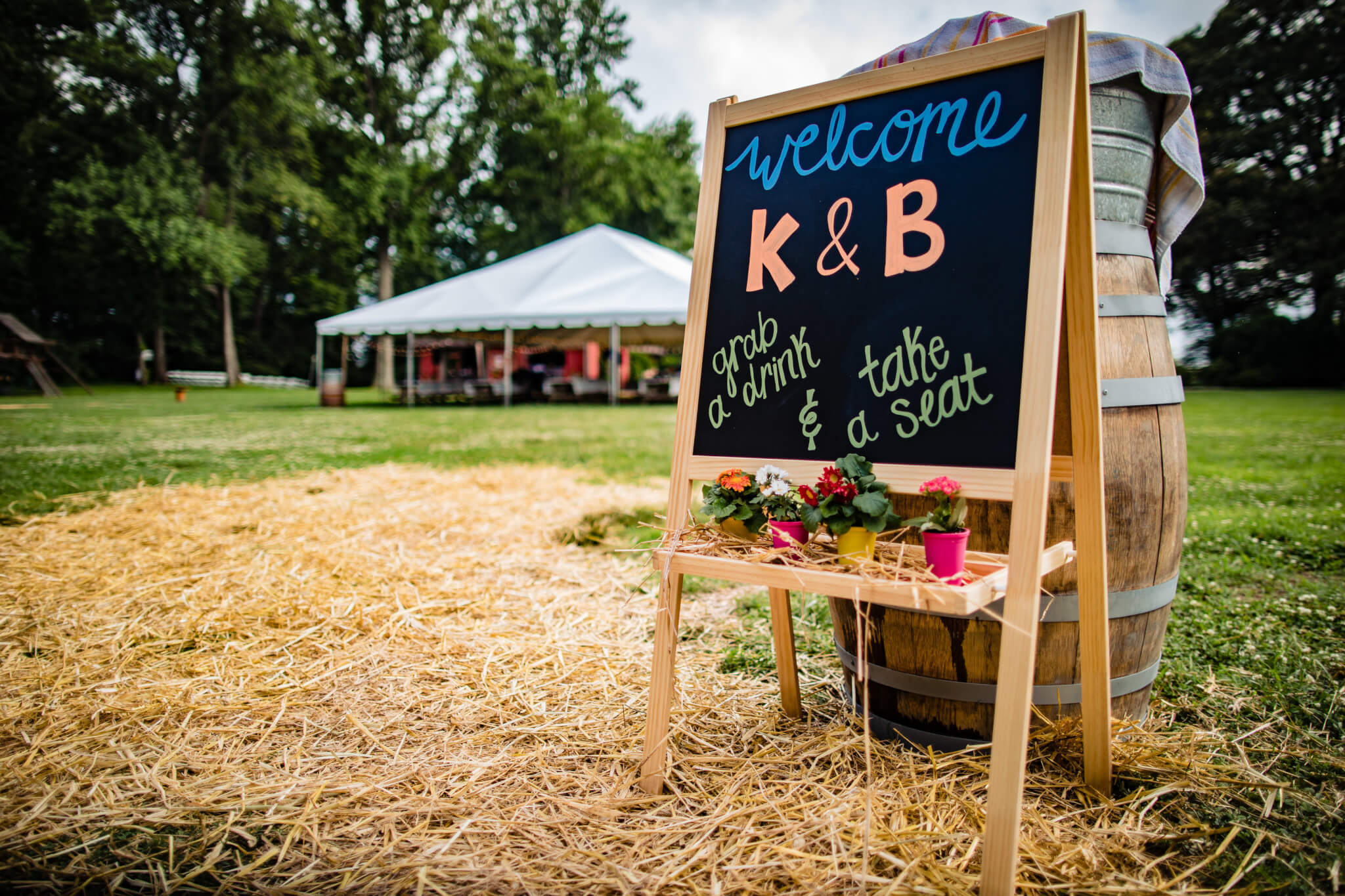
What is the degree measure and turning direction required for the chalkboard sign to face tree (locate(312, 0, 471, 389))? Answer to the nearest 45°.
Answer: approximately 90° to its right

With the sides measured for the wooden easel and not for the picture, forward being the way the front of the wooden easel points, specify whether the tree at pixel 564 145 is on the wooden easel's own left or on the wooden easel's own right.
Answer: on the wooden easel's own right

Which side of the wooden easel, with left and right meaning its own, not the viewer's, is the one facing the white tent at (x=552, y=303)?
right

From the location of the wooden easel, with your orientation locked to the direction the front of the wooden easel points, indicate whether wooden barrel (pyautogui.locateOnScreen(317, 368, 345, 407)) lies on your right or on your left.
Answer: on your right

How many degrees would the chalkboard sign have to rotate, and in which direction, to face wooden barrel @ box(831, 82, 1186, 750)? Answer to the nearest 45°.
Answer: approximately 180°

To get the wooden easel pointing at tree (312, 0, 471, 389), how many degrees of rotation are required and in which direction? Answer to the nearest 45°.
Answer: approximately 90° to its right

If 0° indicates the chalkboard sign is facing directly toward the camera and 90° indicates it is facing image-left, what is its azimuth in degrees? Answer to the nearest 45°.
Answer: approximately 45°

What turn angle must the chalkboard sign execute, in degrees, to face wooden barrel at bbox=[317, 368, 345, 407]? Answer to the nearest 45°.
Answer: approximately 90° to its right

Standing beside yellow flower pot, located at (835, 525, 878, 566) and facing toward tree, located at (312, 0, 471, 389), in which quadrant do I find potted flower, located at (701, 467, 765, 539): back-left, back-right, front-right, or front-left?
front-left

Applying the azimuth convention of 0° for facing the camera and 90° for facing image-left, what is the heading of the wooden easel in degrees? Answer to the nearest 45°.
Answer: approximately 45°

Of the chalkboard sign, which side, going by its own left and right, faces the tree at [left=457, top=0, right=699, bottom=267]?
right
